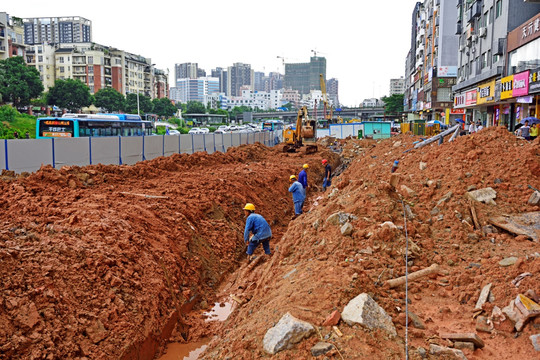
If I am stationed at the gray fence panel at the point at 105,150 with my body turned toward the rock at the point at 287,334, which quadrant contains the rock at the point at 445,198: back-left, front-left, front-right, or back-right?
front-left

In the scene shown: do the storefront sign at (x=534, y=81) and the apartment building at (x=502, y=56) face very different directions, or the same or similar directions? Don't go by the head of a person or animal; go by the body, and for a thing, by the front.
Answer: same or similar directions

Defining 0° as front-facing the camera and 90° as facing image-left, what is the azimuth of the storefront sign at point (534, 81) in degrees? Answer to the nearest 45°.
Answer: approximately 45°

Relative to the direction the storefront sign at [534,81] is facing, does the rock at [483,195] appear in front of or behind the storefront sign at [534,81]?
in front

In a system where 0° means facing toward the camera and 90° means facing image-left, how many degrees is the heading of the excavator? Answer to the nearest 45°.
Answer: approximately 315°

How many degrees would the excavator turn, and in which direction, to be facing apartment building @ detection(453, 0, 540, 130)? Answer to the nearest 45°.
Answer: approximately 45° to its left

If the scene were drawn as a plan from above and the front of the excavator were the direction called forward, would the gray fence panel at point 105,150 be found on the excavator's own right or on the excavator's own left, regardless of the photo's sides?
on the excavator's own right

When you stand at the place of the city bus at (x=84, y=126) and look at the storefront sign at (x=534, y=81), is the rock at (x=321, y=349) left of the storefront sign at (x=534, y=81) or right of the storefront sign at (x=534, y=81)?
right

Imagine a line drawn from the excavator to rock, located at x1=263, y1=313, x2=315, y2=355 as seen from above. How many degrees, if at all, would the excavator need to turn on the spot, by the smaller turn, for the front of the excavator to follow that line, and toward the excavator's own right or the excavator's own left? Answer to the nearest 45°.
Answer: approximately 45° to the excavator's own right

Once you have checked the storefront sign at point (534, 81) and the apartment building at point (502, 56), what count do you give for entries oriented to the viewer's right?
0

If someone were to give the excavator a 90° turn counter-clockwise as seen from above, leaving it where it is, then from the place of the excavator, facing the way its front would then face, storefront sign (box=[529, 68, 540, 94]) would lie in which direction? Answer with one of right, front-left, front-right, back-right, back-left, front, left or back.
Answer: right

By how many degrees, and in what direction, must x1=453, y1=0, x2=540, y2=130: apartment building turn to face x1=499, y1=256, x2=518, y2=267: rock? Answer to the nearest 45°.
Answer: approximately 45° to its left

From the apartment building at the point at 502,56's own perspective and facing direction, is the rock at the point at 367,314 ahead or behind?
ahead

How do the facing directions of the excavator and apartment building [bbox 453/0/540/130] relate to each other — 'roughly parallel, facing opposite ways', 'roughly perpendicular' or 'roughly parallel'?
roughly perpendicular

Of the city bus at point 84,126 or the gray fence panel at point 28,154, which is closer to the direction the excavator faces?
the gray fence panel

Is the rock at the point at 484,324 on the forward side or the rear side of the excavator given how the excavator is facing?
on the forward side

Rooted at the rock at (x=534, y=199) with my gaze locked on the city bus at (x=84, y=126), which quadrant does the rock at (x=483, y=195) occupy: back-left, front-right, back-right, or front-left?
front-left
